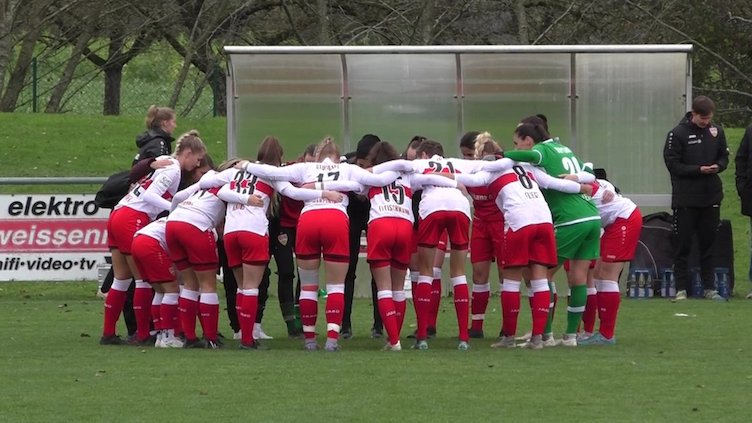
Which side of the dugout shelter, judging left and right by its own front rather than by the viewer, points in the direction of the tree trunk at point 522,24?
back

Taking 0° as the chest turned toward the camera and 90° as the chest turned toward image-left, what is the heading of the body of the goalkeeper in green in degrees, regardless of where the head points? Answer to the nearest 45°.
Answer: approximately 135°

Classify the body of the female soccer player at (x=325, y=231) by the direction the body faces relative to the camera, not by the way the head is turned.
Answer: away from the camera

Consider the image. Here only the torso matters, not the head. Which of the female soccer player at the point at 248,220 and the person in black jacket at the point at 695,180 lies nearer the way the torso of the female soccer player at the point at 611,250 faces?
the female soccer player

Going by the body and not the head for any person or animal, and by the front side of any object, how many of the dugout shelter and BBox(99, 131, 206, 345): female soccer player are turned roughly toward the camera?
1

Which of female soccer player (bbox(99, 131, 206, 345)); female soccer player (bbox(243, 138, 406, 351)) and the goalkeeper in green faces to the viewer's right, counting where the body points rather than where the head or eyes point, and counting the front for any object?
female soccer player (bbox(99, 131, 206, 345))

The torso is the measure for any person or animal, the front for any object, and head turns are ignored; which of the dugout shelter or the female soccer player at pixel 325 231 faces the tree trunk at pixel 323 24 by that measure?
the female soccer player

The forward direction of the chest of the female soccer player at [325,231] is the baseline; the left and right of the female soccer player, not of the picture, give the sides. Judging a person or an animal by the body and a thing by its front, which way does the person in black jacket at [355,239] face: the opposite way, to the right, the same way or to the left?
the opposite way

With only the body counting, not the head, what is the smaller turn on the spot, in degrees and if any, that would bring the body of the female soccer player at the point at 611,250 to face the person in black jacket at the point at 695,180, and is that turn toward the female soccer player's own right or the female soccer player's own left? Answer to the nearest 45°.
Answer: approximately 90° to the female soccer player's own right

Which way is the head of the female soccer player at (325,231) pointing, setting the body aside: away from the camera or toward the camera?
away from the camera

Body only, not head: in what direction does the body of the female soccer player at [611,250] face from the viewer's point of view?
to the viewer's left

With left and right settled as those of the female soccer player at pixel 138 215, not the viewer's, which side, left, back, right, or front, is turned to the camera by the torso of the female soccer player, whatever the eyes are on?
right
